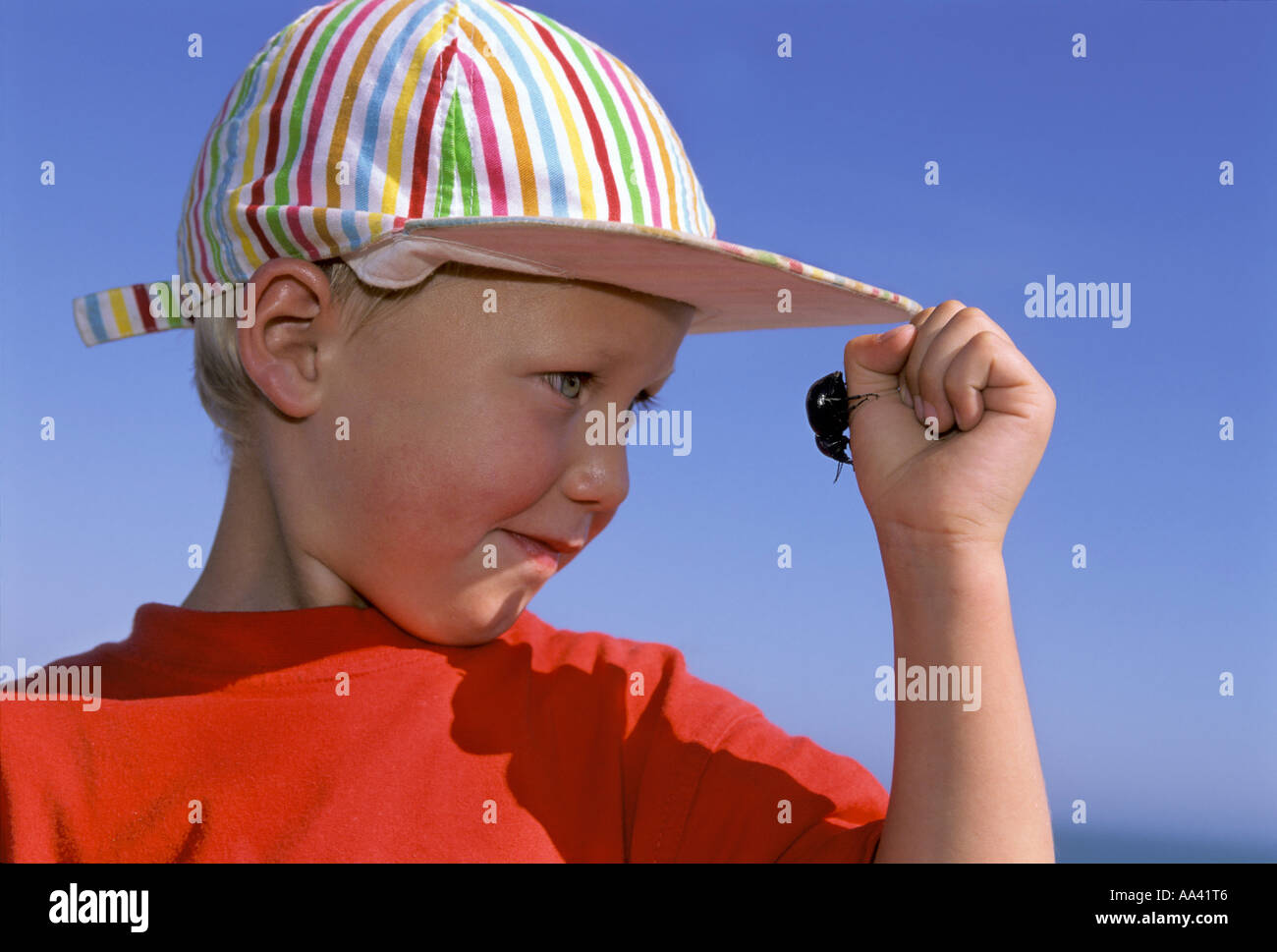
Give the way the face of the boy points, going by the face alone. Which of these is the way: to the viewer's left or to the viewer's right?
to the viewer's right

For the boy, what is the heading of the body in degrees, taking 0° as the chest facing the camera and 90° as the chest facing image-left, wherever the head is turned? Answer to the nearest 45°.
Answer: approximately 315°
